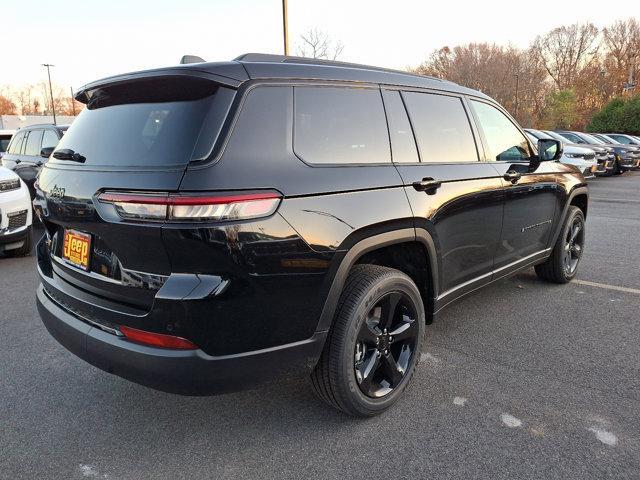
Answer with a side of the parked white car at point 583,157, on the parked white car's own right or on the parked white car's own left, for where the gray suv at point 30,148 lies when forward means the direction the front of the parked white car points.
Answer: on the parked white car's own right

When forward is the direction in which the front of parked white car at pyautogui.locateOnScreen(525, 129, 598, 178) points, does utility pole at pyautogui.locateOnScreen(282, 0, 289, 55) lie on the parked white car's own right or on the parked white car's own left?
on the parked white car's own right

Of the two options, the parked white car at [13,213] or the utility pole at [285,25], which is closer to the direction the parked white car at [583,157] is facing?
the parked white car

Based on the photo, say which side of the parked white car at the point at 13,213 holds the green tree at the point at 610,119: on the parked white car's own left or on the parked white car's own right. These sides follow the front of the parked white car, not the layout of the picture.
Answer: on the parked white car's own left

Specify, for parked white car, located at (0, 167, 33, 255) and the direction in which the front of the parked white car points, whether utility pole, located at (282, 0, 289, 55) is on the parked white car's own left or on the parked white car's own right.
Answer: on the parked white car's own left
